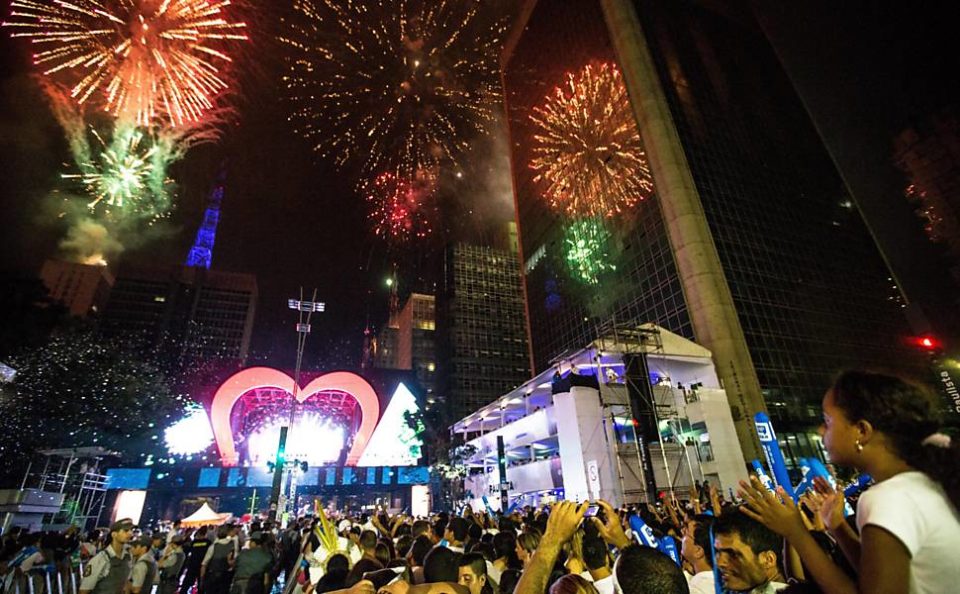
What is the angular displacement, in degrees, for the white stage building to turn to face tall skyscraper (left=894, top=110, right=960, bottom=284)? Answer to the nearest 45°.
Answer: approximately 180°

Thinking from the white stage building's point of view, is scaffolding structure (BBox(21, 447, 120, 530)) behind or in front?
in front

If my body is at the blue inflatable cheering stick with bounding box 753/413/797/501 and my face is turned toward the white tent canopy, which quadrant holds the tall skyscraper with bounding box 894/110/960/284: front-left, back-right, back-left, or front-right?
front-right

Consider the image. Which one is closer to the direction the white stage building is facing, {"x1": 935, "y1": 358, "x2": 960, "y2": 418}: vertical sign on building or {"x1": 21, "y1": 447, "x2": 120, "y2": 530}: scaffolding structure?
the scaffolding structure

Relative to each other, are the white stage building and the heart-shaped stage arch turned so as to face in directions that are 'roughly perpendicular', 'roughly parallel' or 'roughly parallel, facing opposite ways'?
roughly perpendicular

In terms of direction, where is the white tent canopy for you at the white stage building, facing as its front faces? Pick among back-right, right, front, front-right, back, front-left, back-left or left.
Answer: front-right

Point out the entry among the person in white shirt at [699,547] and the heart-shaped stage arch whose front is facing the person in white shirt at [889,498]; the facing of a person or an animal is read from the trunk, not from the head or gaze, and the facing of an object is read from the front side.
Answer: the heart-shaped stage arch

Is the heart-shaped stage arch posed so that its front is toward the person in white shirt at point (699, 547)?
yes

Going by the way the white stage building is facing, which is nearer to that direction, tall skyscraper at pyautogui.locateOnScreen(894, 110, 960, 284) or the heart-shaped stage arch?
the heart-shaped stage arch

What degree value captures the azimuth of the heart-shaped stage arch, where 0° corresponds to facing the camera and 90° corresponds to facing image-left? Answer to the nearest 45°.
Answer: approximately 0°

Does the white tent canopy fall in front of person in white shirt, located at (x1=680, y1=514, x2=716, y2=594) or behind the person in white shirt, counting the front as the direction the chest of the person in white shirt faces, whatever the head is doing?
in front
